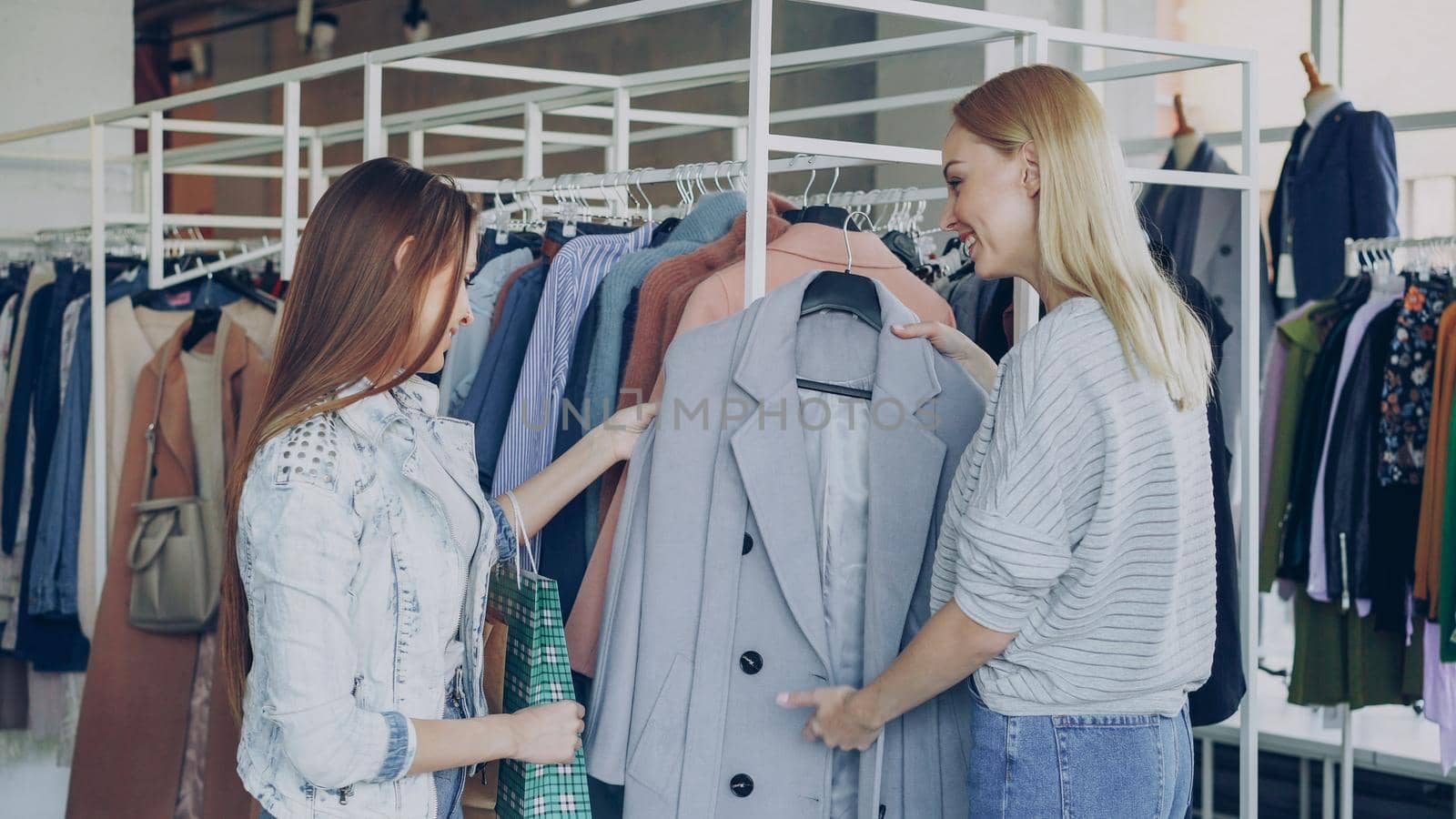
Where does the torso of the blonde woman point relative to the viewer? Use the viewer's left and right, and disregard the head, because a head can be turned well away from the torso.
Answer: facing away from the viewer and to the left of the viewer

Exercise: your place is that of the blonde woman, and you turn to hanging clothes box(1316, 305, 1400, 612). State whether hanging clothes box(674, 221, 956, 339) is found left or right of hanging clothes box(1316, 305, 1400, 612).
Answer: left

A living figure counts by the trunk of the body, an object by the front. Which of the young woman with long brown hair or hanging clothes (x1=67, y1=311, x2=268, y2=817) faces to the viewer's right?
the young woman with long brown hair

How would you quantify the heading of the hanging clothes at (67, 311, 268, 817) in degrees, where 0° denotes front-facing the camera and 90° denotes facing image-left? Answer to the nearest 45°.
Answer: approximately 0°

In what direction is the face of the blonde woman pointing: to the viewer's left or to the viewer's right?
to the viewer's left

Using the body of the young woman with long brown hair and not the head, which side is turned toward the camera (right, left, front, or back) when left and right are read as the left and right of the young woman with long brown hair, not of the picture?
right
